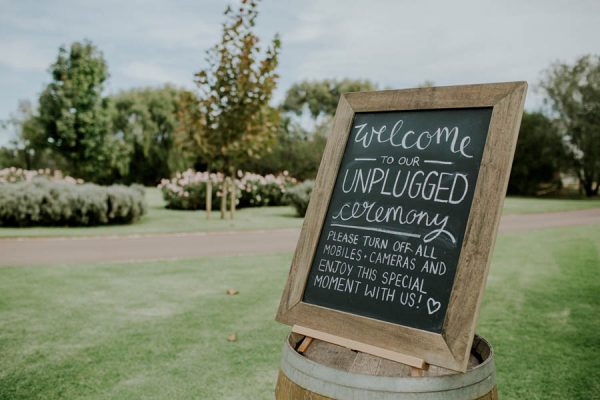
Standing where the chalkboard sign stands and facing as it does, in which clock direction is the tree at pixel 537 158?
The tree is roughly at 5 o'clock from the chalkboard sign.

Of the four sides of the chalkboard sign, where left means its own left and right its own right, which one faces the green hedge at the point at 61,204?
right

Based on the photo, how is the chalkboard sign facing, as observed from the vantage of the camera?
facing the viewer and to the left of the viewer

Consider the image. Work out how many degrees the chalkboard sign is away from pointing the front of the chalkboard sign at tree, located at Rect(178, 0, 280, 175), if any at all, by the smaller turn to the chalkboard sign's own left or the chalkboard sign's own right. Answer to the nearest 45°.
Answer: approximately 90° to the chalkboard sign's own right

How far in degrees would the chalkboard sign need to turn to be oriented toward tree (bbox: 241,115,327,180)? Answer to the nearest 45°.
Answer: approximately 135° to its right

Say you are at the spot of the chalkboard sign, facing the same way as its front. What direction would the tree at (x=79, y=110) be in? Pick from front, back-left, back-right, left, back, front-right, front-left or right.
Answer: right

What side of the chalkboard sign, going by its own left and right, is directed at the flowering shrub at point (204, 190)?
right
